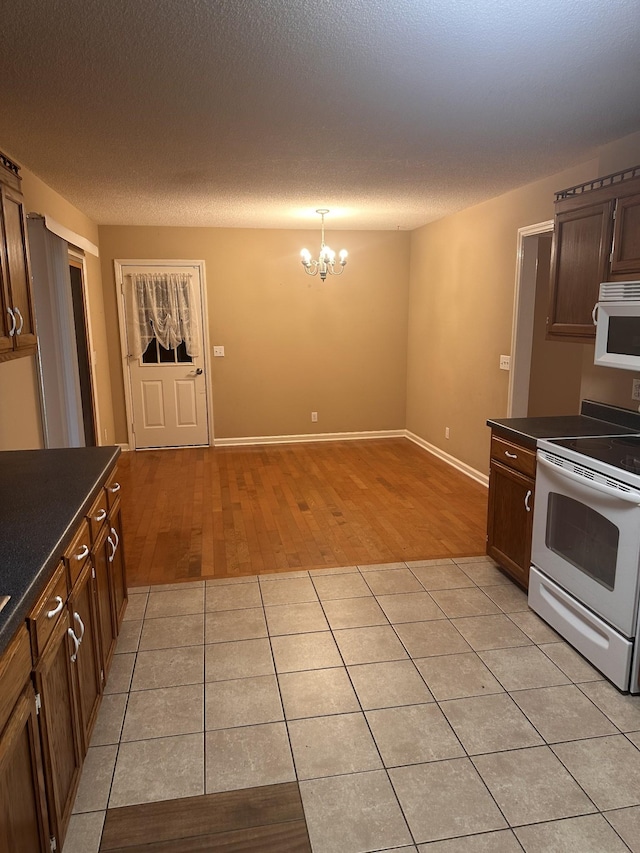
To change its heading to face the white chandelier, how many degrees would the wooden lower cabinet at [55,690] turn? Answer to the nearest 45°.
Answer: approximately 45° to its left

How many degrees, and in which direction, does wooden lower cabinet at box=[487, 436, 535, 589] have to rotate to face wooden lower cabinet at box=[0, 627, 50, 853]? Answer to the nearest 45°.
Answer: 0° — it already faces it

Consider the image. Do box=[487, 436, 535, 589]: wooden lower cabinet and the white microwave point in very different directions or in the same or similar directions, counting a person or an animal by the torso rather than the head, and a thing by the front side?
same or similar directions

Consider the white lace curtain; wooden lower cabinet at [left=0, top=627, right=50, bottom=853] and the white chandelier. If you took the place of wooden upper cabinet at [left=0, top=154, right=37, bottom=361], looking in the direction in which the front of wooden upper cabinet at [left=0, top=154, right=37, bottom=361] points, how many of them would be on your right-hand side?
1

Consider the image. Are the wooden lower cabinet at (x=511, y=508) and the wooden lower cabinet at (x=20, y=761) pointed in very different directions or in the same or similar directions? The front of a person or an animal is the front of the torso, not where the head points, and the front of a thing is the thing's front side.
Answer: very different directions

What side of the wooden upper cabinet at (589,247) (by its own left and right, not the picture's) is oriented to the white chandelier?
right

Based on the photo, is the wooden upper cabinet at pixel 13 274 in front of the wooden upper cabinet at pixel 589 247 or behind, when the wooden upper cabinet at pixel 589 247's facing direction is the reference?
in front

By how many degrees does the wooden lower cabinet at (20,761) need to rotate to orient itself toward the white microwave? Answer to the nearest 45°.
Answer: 0° — it already faces it

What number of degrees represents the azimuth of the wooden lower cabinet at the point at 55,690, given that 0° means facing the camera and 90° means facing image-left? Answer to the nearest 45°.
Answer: approximately 270°

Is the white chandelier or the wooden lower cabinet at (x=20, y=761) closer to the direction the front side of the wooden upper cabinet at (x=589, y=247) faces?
the wooden lower cabinet

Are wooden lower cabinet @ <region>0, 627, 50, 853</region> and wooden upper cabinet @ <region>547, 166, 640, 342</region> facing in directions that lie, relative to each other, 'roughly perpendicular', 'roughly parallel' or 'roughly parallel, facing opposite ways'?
roughly parallel, facing opposite ways

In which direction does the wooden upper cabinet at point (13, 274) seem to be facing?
to the viewer's right

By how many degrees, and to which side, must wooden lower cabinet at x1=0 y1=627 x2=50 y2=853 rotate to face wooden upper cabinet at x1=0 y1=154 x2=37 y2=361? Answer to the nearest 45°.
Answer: approximately 90° to its left

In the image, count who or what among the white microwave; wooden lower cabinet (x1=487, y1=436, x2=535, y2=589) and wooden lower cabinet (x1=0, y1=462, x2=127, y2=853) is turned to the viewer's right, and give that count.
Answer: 1
